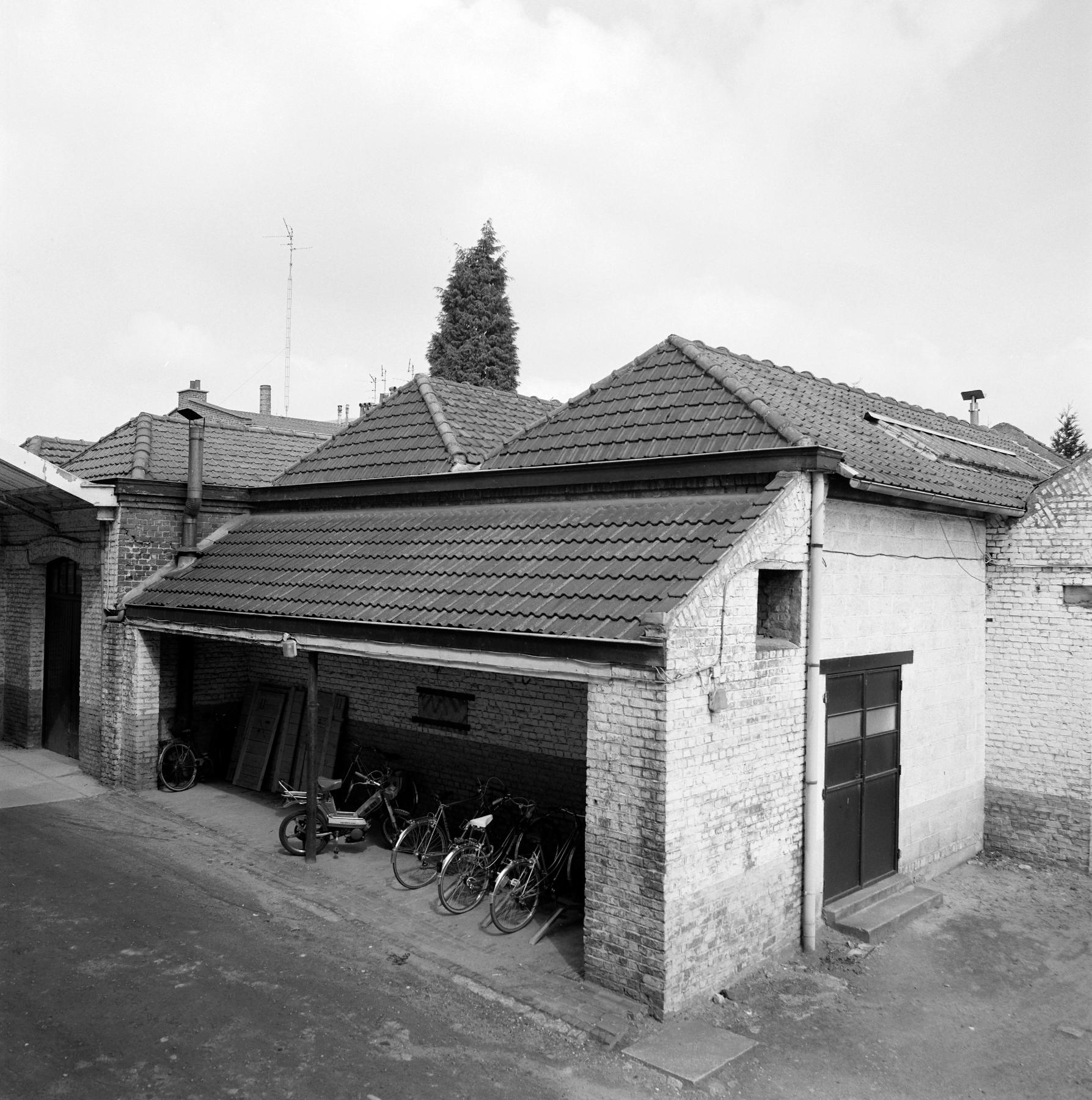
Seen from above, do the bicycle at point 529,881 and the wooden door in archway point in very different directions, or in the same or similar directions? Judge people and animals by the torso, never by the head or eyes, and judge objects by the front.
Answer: very different directions

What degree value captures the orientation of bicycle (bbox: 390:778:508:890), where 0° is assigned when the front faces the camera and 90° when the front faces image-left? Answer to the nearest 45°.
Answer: approximately 225°

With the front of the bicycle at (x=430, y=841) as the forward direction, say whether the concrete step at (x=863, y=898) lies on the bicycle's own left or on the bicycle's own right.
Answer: on the bicycle's own right

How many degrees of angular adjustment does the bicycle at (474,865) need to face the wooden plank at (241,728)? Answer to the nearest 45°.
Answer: approximately 90° to its left

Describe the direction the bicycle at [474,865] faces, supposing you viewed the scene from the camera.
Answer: facing away from the viewer and to the right of the viewer

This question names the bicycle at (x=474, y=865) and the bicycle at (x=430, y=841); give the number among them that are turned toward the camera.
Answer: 0

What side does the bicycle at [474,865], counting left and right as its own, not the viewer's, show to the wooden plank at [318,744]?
left

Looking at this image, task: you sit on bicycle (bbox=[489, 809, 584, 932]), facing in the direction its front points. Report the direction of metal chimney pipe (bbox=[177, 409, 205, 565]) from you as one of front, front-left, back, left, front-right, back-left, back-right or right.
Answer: left

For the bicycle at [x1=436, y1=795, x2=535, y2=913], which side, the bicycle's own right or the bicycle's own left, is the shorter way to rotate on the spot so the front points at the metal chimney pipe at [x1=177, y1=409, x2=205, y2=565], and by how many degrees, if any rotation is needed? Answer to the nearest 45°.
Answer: approximately 90° to the bicycle's own left

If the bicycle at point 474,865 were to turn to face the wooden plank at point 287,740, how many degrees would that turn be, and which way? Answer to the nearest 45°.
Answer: approximately 90° to its left

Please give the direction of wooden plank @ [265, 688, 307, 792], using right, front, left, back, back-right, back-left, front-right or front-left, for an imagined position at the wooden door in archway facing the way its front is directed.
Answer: left

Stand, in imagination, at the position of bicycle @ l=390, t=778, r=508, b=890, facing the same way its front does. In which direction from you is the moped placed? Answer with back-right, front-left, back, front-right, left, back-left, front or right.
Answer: left
